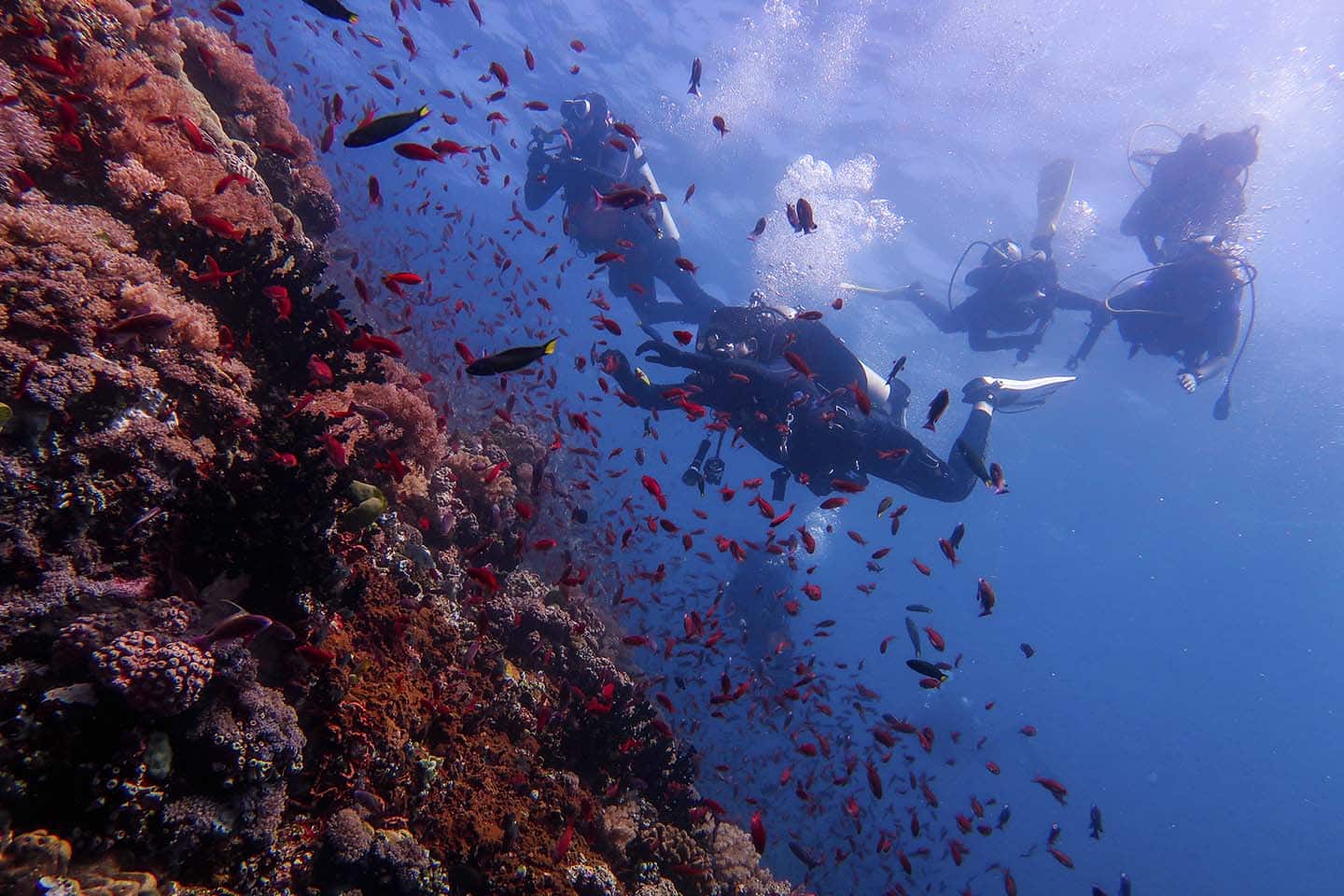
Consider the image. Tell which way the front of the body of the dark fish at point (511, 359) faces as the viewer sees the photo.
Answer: to the viewer's left

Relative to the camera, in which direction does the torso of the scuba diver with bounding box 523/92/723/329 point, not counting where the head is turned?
to the viewer's left

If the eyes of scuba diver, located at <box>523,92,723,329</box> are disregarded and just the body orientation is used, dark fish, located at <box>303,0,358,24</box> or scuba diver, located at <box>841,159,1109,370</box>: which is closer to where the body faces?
the dark fish

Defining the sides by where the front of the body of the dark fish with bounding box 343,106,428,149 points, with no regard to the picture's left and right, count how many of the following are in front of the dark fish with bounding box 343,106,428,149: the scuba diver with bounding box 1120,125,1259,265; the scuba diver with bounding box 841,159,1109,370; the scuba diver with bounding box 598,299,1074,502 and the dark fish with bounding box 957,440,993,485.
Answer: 0

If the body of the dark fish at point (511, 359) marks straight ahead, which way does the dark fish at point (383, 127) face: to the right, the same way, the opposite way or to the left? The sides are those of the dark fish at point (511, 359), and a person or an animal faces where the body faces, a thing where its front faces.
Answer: the same way

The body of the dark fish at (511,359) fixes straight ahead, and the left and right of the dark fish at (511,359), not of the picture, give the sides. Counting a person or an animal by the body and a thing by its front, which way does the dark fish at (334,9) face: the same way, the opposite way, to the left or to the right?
the same way

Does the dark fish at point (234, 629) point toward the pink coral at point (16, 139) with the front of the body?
no

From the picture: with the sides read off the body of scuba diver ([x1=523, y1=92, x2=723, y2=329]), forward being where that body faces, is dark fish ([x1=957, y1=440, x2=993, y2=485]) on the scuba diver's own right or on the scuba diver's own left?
on the scuba diver's own left

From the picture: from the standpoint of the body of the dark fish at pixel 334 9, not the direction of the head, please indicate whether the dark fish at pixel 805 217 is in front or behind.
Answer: behind

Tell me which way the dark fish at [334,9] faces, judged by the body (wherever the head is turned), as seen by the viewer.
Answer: to the viewer's left
